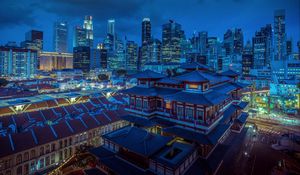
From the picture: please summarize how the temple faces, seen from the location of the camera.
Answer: facing the viewer and to the left of the viewer
